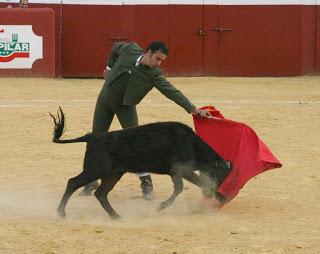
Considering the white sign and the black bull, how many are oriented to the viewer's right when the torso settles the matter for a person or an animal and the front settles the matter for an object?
1

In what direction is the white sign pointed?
toward the camera

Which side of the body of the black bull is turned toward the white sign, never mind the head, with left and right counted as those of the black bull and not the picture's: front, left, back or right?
left

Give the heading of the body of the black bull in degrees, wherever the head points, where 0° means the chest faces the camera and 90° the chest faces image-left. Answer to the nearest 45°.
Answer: approximately 270°

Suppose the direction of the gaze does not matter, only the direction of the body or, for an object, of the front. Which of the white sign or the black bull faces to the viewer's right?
the black bull

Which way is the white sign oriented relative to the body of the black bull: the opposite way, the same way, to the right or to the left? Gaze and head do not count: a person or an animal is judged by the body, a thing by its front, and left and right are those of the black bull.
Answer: to the right

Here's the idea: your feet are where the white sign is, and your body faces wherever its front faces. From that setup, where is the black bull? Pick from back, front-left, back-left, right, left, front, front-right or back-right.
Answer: front
